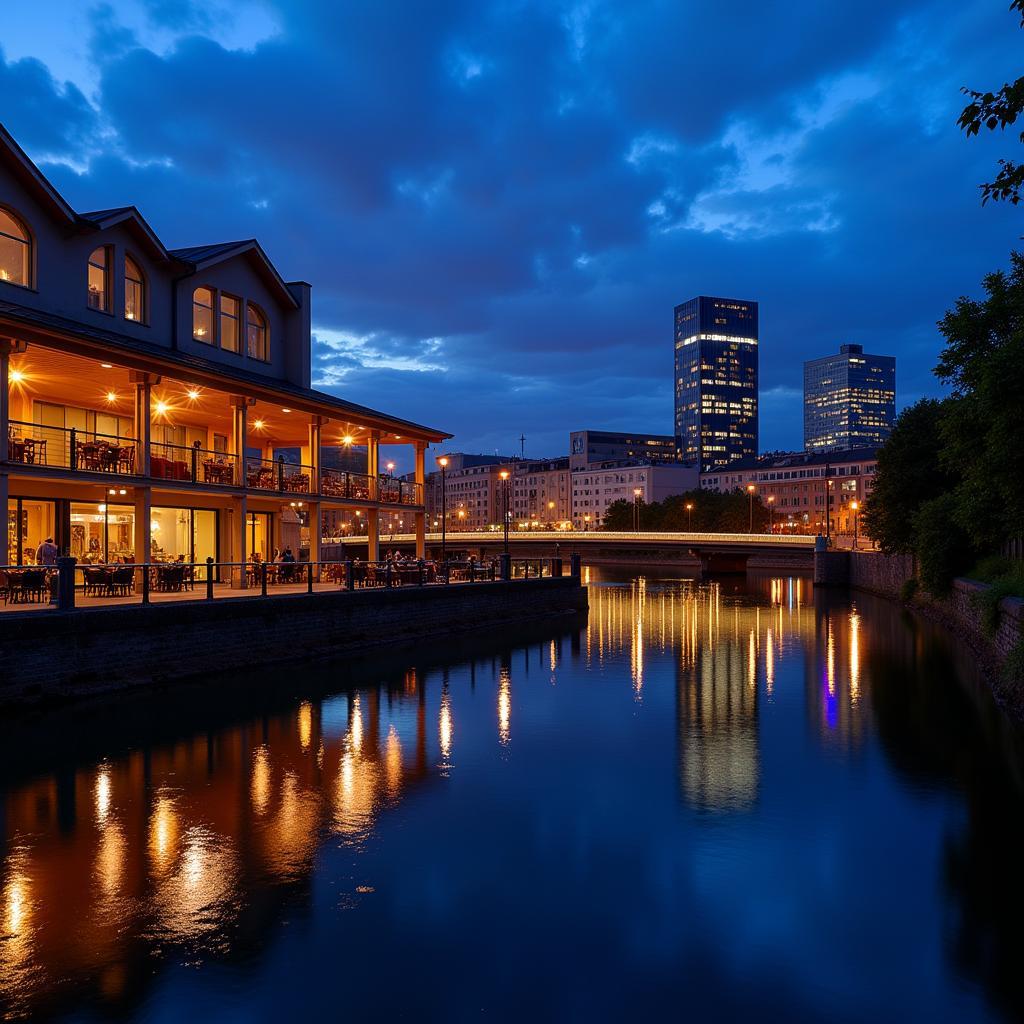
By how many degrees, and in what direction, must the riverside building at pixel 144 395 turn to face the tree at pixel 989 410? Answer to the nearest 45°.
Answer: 0° — it already faces it

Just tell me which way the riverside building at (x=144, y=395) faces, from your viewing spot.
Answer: facing the viewer and to the right of the viewer
